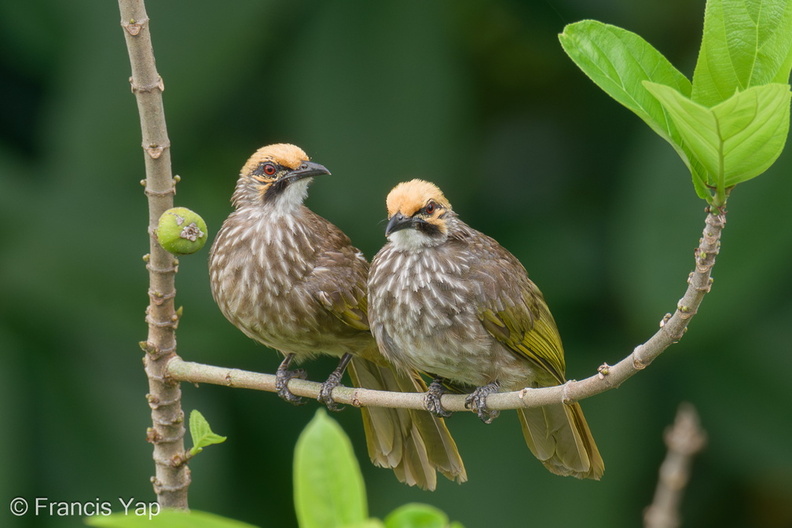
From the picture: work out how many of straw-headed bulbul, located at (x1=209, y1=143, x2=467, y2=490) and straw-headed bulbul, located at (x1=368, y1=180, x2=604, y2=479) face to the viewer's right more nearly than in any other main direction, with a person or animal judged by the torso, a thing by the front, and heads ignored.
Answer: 0

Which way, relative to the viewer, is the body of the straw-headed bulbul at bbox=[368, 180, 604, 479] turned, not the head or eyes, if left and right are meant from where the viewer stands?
facing the viewer and to the left of the viewer

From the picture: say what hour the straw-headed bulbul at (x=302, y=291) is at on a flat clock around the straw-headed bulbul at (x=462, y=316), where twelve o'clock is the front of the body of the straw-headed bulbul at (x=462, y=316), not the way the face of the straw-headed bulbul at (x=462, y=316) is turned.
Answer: the straw-headed bulbul at (x=302, y=291) is roughly at 2 o'clock from the straw-headed bulbul at (x=462, y=316).

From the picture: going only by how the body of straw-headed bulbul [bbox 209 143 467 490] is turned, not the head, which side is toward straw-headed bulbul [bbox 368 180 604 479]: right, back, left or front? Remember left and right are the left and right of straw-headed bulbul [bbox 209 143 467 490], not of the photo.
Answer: left

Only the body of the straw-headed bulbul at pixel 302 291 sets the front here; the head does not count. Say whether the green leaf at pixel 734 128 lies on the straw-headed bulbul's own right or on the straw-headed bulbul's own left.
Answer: on the straw-headed bulbul's own left
